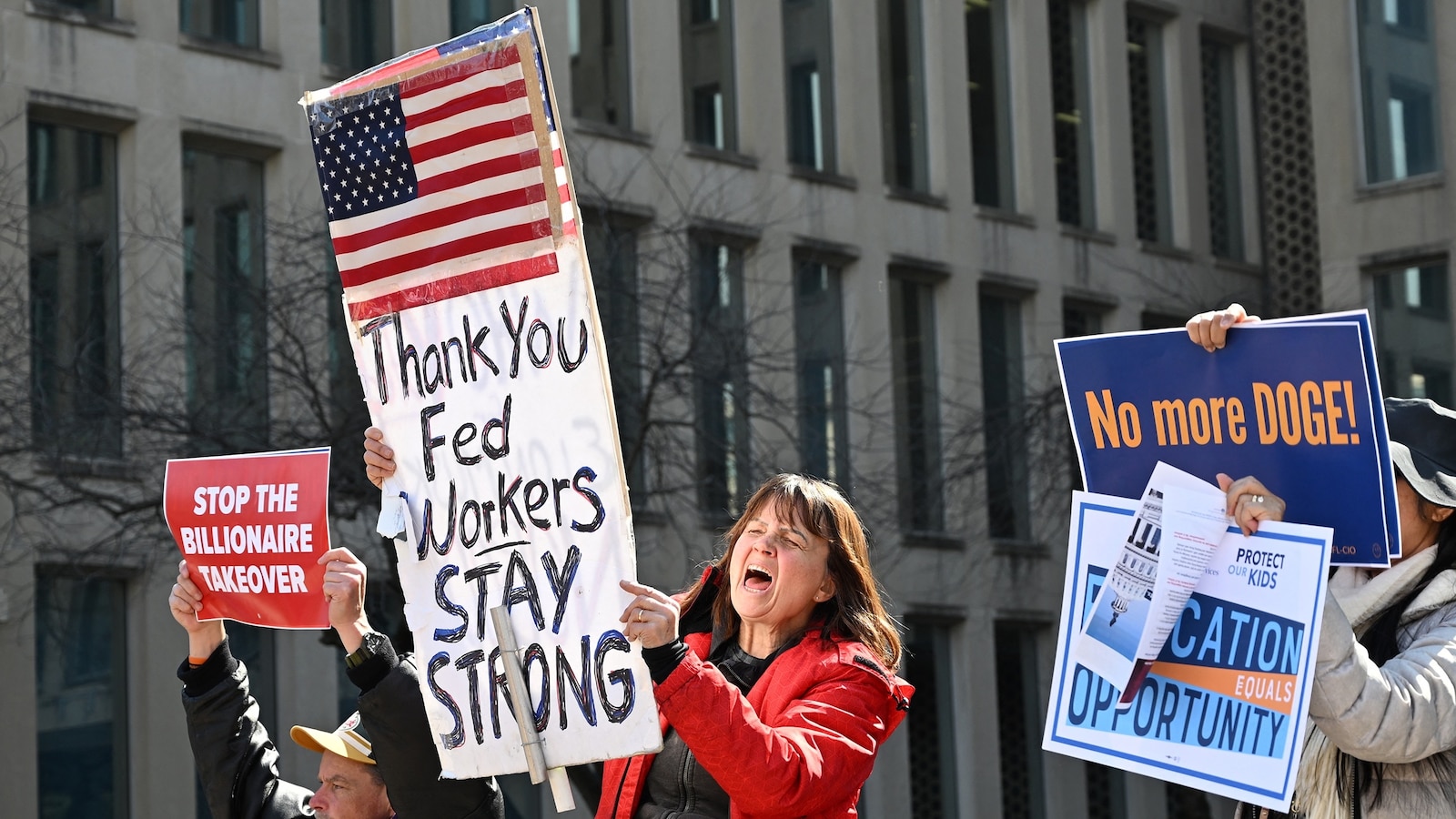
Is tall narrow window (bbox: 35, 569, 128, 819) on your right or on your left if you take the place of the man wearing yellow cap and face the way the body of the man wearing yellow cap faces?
on your right

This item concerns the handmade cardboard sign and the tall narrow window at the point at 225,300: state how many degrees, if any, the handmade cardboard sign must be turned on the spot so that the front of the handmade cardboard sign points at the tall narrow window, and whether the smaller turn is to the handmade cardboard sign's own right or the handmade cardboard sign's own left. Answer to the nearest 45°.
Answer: approximately 180°

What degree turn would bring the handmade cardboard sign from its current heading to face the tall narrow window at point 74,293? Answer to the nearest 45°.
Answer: approximately 180°

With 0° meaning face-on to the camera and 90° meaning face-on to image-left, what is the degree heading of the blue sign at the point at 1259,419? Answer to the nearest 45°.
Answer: approximately 0°

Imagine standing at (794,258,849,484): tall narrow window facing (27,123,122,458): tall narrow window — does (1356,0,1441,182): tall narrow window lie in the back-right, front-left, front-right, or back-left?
back-left

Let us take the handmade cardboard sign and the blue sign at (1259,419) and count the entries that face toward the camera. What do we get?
2

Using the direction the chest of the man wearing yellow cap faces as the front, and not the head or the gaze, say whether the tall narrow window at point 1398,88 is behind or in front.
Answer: behind

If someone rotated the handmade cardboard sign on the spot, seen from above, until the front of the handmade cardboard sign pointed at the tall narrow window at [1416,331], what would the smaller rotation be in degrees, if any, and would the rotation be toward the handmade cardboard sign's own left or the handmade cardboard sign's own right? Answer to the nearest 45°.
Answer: approximately 135° to the handmade cardboard sign's own left

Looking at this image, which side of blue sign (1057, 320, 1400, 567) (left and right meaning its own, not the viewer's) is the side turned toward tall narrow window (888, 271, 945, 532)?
back

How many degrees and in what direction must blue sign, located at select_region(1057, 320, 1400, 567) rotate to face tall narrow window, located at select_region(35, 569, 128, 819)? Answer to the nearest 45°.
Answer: approximately 135° to its right

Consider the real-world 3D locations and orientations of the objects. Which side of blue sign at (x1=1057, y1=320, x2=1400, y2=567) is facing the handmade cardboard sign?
right

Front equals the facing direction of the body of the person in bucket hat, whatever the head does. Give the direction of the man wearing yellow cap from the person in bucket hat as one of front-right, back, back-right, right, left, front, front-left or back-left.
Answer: front-right
